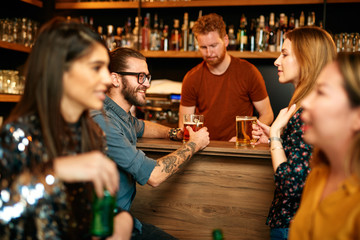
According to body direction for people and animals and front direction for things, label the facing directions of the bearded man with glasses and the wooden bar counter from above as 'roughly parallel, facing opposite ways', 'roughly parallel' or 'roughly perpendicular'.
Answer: roughly perpendicular

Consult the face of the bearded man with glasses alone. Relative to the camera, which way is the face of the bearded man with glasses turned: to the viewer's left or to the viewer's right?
to the viewer's right

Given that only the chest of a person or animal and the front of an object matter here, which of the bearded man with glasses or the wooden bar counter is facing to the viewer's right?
the bearded man with glasses

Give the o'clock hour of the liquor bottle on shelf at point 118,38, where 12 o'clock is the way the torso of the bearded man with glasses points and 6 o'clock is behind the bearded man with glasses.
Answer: The liquor bottle on shelf is roughly at 9 o'clock from the bearded man with glasses.

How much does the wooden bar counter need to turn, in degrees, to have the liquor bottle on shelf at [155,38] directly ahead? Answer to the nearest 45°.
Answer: approximately 180°

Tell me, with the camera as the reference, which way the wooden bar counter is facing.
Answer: facing the viewer

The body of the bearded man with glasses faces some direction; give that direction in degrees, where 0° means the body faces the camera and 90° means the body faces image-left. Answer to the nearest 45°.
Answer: approximately 270°

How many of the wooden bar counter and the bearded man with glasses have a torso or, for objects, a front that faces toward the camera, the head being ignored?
1

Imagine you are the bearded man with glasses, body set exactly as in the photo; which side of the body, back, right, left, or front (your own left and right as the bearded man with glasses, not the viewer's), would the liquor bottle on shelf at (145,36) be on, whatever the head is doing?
left

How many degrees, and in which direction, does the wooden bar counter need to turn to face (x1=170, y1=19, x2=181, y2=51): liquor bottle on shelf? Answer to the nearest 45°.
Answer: approximately 180°

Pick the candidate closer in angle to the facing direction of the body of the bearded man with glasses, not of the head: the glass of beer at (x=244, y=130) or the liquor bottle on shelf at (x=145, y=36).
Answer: the glass of beer
